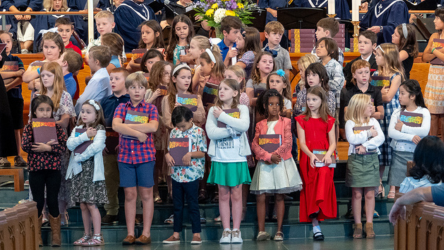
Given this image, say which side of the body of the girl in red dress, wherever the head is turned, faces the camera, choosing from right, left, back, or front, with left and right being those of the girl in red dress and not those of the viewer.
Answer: front

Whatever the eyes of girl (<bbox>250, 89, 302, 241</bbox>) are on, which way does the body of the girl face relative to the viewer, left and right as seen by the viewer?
facing the viewer

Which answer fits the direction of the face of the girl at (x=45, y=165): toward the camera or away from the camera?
toward the camera

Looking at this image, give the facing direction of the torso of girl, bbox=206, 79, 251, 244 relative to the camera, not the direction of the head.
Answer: toward the camera

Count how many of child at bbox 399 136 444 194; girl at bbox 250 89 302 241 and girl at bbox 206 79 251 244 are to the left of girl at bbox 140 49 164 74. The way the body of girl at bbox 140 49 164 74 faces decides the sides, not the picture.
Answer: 3

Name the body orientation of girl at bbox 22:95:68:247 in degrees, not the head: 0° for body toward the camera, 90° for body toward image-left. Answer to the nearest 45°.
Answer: approximately 0°

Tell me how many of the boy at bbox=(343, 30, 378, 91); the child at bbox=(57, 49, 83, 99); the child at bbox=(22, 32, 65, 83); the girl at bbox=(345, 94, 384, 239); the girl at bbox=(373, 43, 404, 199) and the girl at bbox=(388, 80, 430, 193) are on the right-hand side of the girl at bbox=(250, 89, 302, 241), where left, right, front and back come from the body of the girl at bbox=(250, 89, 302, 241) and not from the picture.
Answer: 2

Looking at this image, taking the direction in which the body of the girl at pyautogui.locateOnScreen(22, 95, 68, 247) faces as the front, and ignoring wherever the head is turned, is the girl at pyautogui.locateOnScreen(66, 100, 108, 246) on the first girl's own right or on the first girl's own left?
on the first girl's own left

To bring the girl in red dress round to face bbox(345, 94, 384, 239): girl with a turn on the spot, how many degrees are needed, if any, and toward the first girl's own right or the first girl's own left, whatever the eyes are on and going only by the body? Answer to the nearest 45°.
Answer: approximately 90° to the first girl's own left

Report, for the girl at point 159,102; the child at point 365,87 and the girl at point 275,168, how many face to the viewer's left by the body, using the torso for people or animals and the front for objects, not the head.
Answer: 0

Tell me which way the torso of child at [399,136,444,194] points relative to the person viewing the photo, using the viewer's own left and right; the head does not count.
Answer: facing away from the viewer

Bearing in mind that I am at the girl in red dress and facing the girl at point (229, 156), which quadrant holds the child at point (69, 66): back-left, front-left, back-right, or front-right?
front-right

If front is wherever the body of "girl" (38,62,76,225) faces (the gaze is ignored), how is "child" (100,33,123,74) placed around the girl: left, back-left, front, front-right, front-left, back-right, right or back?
back

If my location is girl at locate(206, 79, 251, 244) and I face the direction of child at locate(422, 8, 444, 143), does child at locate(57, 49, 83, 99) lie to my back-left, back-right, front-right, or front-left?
back-left

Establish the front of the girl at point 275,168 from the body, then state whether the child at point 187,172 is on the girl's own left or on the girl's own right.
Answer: on the girl's own right
